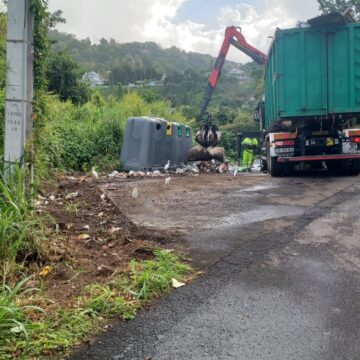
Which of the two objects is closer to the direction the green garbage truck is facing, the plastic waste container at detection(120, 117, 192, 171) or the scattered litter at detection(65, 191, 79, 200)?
the plastic waste container

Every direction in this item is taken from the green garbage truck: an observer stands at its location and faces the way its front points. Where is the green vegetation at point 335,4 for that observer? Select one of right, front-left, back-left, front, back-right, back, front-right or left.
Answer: front

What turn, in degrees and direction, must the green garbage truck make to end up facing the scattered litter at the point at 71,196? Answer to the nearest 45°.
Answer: approximately 135° to its left

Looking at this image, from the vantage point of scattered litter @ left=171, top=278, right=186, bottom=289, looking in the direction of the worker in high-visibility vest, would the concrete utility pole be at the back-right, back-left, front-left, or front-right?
front-left

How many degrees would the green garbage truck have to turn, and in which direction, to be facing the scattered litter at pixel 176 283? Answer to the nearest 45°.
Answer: approximately 180°

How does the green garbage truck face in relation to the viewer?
away from the camera
